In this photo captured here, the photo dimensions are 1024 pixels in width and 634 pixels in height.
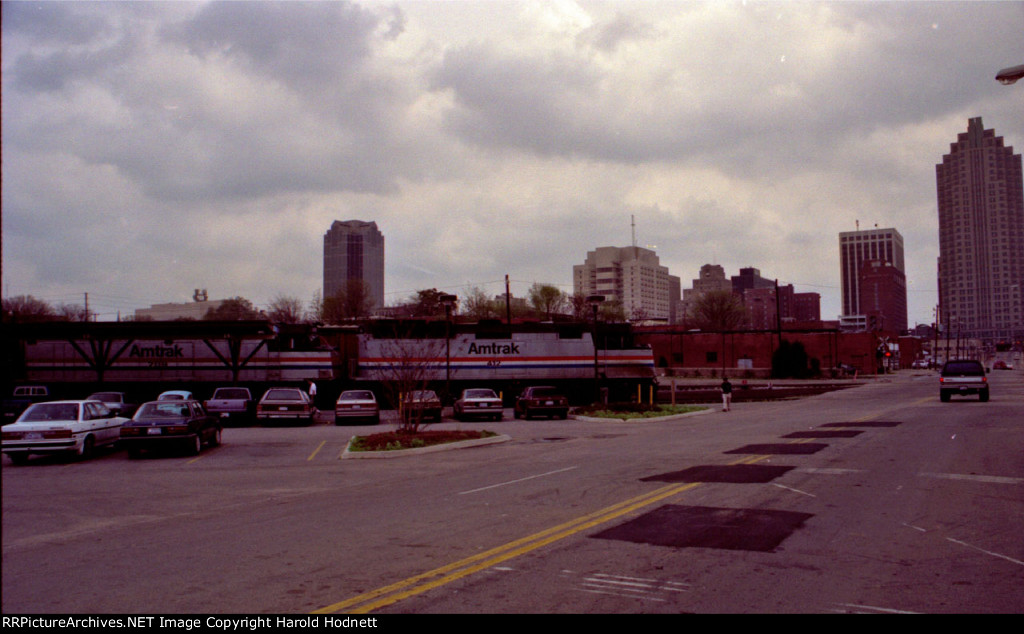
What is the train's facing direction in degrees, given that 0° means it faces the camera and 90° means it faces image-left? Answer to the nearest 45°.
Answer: approximately 270°

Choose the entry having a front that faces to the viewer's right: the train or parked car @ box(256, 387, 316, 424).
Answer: the train

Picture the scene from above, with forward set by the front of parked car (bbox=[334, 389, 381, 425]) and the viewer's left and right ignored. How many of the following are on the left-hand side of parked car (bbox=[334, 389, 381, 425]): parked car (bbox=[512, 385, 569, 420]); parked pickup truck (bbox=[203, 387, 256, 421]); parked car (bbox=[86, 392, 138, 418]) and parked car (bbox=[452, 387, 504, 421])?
2

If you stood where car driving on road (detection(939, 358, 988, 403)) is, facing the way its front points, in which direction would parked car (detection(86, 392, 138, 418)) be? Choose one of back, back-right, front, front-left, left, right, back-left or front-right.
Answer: back-left

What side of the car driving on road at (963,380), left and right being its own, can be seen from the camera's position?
back

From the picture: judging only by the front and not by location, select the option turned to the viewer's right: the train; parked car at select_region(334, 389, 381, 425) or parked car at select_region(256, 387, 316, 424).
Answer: the train
